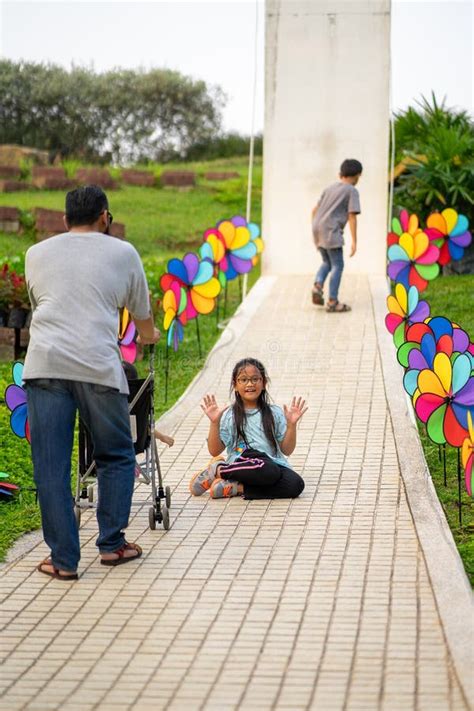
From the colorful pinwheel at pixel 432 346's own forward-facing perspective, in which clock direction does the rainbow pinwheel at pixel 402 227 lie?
The rainbow pinwheel is roughly at 6 o'clock from the colorful pinwheel.

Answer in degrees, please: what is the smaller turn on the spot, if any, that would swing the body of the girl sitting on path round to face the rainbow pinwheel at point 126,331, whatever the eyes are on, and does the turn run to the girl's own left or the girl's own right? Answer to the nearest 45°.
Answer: approximately 135° to the girl's own right

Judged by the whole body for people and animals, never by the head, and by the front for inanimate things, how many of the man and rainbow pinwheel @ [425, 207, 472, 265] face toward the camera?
1

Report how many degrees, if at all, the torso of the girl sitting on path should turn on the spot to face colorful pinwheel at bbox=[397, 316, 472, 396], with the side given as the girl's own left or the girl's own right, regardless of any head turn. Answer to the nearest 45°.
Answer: approximately 90° to the girl's own left

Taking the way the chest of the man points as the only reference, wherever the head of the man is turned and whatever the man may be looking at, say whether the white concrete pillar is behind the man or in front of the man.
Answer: in front

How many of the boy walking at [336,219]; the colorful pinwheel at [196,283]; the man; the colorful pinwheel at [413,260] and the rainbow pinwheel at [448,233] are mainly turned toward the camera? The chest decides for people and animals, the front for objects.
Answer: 3

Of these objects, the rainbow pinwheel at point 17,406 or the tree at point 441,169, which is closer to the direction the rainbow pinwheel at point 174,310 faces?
the rainbow pinwheel

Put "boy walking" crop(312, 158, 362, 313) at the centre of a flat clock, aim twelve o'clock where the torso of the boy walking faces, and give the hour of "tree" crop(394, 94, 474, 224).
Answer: The tree is roughly at 11 o'clock from the boy walking.

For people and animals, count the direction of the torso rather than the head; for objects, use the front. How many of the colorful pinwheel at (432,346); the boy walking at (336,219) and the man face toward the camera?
1

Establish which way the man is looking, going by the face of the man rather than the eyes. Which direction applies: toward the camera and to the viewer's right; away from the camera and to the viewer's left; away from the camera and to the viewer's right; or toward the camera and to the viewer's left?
away from the camera and to the viewer's right

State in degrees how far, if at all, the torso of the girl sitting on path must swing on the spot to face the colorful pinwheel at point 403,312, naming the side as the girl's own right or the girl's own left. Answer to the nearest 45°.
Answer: approximately 135° to the girl's own left

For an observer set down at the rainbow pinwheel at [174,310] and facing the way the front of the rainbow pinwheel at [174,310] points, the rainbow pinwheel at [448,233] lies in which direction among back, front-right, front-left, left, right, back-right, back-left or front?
left

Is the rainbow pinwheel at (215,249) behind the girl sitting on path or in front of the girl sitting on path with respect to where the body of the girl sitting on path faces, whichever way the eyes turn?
behind
